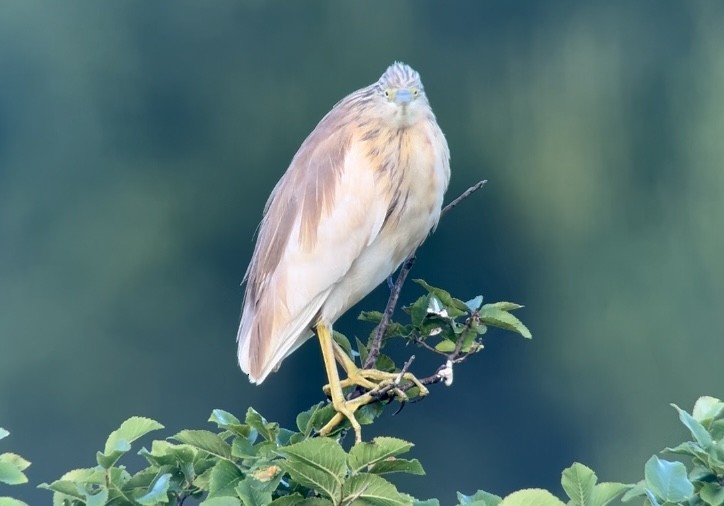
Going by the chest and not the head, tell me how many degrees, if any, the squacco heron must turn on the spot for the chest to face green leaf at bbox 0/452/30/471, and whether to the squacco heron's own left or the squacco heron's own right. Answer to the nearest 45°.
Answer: approximately 90° to the squacco heron's own right

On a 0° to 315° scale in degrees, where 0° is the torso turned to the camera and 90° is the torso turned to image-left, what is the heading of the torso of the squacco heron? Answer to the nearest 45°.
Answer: approximately 315°

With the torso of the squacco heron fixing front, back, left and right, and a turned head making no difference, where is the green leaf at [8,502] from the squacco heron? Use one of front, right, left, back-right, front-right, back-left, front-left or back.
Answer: right
